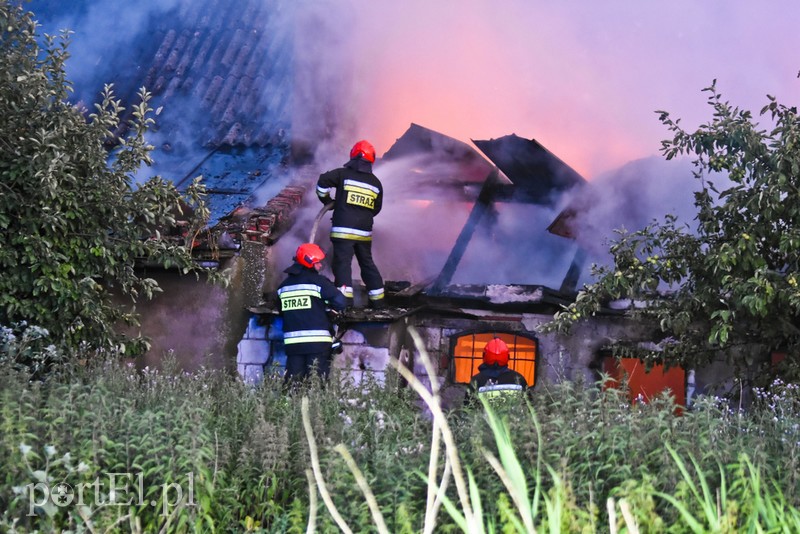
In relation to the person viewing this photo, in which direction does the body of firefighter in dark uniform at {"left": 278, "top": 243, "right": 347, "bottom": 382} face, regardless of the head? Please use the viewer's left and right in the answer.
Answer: facing away from the viewer and to the right of the viewer

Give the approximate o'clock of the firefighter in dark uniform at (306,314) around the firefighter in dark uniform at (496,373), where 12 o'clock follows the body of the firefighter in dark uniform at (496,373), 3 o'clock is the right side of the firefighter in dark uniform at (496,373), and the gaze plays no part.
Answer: the firefighter in dark uniform at (306,314) is roughly at 9 o'clock from the firefighter in dark uniform at (496,373).

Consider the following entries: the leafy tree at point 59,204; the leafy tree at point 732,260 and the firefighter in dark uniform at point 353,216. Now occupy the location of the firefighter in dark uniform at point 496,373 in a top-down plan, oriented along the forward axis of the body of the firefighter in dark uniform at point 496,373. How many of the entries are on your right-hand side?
1

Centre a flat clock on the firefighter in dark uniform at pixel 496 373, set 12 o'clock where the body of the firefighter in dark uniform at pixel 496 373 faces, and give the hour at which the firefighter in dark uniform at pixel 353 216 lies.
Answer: the firefighter in dark uniform at pixel 353 216 is roughly at 10 o'clock from the firefighter in dark uniform at pixel 496 373.

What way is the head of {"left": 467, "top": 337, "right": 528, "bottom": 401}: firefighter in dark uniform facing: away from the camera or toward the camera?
away from the camera

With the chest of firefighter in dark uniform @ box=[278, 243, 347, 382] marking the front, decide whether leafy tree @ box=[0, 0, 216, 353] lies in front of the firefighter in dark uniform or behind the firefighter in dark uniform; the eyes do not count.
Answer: behind

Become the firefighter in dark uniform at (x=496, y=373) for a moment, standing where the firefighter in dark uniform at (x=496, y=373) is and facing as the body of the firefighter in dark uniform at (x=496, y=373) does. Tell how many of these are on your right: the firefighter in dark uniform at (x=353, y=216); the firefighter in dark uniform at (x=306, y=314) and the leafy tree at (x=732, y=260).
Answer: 1

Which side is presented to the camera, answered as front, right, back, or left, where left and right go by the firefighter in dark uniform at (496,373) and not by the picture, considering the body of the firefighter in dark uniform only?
back

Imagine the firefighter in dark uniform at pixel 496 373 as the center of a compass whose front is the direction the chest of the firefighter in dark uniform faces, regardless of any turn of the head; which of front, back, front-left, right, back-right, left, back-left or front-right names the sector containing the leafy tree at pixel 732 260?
right

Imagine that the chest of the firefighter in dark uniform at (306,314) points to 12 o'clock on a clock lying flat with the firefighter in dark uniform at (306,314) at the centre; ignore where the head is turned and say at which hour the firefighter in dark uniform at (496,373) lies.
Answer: the firefighter in dark uniform at (496,373) is roughly at 2 o'clock from the firefighter in dark uniform at (306,314).

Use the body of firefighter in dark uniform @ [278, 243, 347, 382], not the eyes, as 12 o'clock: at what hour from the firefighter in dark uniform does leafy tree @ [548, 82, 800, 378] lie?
The leafy tree is roughly at 2 o'clock from the firefighter in dark uniform.

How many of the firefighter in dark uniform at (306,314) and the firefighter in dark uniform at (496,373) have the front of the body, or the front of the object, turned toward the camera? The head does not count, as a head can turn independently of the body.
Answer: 0
